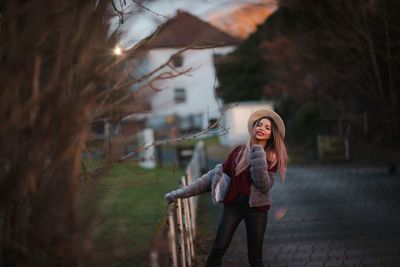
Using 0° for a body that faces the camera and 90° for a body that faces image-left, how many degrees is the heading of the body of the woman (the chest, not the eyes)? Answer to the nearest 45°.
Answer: approximately 0°
